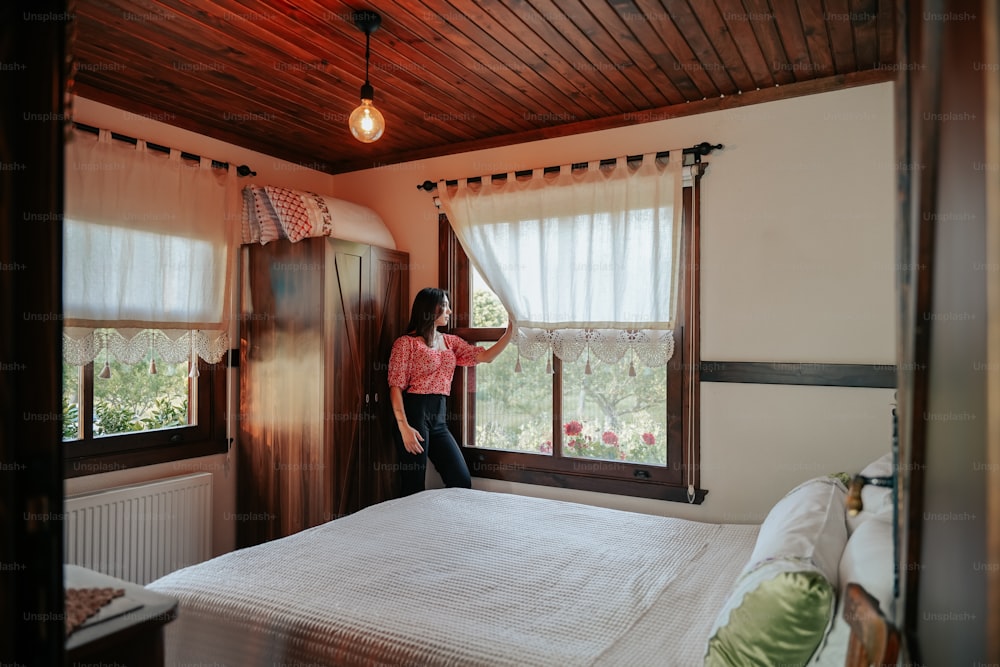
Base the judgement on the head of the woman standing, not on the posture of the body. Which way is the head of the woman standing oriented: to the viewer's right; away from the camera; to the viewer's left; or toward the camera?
to the viewer's right

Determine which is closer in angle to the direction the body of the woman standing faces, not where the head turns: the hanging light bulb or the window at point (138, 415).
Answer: the hanging light bulb

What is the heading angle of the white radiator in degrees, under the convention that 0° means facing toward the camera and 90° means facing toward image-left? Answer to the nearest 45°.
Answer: approximately 315°

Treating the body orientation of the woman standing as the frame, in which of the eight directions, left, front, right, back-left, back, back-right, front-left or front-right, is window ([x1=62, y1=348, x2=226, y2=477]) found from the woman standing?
back-right

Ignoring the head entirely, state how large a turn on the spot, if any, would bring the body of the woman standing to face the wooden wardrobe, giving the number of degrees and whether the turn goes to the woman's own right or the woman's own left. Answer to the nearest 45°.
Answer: approximately 135° to the woman's own right

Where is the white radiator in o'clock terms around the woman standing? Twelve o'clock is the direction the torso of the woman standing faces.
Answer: The white radiator is roughly at 4 o'clock from the woman standing.

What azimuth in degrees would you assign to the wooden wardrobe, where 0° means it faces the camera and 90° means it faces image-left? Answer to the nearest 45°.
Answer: approximately 315°
